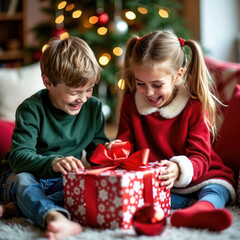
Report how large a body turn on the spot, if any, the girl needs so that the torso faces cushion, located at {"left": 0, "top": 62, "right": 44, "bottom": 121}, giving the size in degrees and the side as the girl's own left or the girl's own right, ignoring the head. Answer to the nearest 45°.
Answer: approximately 90° to the girl's own right

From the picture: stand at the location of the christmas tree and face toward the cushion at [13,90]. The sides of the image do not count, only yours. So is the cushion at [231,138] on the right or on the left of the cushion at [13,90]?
left
